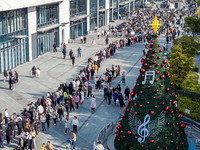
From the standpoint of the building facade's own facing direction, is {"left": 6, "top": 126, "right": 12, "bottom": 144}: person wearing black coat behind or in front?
in front

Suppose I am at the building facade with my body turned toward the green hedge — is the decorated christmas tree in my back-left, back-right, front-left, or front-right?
front-right

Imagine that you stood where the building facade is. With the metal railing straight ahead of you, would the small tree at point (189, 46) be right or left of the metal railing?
left

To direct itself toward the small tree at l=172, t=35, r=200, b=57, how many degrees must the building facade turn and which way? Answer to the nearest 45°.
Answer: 0° — it already faces it

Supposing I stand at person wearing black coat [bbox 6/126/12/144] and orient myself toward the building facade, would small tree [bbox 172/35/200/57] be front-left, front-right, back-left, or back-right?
front-right

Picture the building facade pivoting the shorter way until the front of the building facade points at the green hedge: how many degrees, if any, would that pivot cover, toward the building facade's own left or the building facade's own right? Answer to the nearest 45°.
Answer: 0° — it already faces it

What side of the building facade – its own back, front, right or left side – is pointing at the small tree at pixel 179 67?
front

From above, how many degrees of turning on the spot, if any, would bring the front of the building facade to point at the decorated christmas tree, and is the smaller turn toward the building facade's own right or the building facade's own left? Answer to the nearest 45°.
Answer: approximately 45° to the building facade's own right

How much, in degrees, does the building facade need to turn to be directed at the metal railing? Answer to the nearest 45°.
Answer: approximately 45° to its right

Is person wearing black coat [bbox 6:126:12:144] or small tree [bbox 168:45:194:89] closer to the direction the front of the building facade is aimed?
the small tree

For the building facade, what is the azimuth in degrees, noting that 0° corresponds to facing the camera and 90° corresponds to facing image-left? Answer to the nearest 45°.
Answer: approximately 315°

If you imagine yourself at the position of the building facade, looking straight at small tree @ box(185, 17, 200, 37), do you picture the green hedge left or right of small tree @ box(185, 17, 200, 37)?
right
